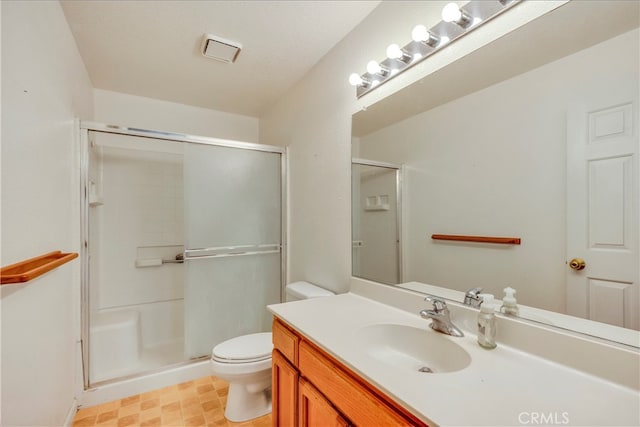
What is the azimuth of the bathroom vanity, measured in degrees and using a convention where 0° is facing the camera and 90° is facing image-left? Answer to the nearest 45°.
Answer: approximately 45°

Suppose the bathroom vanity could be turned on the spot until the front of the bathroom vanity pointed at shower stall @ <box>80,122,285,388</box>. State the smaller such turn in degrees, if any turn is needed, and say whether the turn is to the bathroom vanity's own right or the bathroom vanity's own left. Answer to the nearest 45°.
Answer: approximately 45° to the bathroom vanity's own right

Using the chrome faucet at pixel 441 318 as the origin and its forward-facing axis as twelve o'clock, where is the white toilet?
The white toilet is roughly at 2 o'clock from the chrome faucet.

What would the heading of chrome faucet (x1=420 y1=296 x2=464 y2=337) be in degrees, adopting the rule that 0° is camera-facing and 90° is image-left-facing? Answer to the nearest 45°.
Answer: approximately 45°

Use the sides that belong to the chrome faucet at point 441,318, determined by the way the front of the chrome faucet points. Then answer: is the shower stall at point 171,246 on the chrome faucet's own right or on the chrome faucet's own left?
on the chrome faucet's own right
